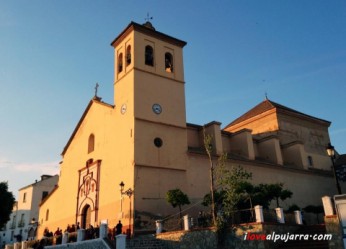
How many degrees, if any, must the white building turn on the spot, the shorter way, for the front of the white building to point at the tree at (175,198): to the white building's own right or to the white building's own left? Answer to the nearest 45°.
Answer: approximately 45° to the white building's own left

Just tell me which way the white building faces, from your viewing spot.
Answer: facing the viewer and to the left of the viewer

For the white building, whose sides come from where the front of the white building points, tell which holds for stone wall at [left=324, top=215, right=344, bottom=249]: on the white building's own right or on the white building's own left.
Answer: on the white building's own left

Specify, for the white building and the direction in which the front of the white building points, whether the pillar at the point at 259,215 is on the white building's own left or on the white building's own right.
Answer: on the white building's own left

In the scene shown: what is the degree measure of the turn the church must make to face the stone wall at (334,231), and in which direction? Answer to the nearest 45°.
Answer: approximately 90° to its left

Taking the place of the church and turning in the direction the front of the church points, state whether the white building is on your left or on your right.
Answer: on your right

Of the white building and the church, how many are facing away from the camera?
0

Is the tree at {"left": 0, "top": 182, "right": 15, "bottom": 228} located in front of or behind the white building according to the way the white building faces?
in front

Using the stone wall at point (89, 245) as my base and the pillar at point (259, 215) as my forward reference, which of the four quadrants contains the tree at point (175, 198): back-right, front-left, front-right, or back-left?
front-left

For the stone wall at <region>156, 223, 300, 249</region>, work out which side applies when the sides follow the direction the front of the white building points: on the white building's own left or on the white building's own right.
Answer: on the white building's own left

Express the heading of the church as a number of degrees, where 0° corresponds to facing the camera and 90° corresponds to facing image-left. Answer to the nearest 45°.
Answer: approximately 45°
